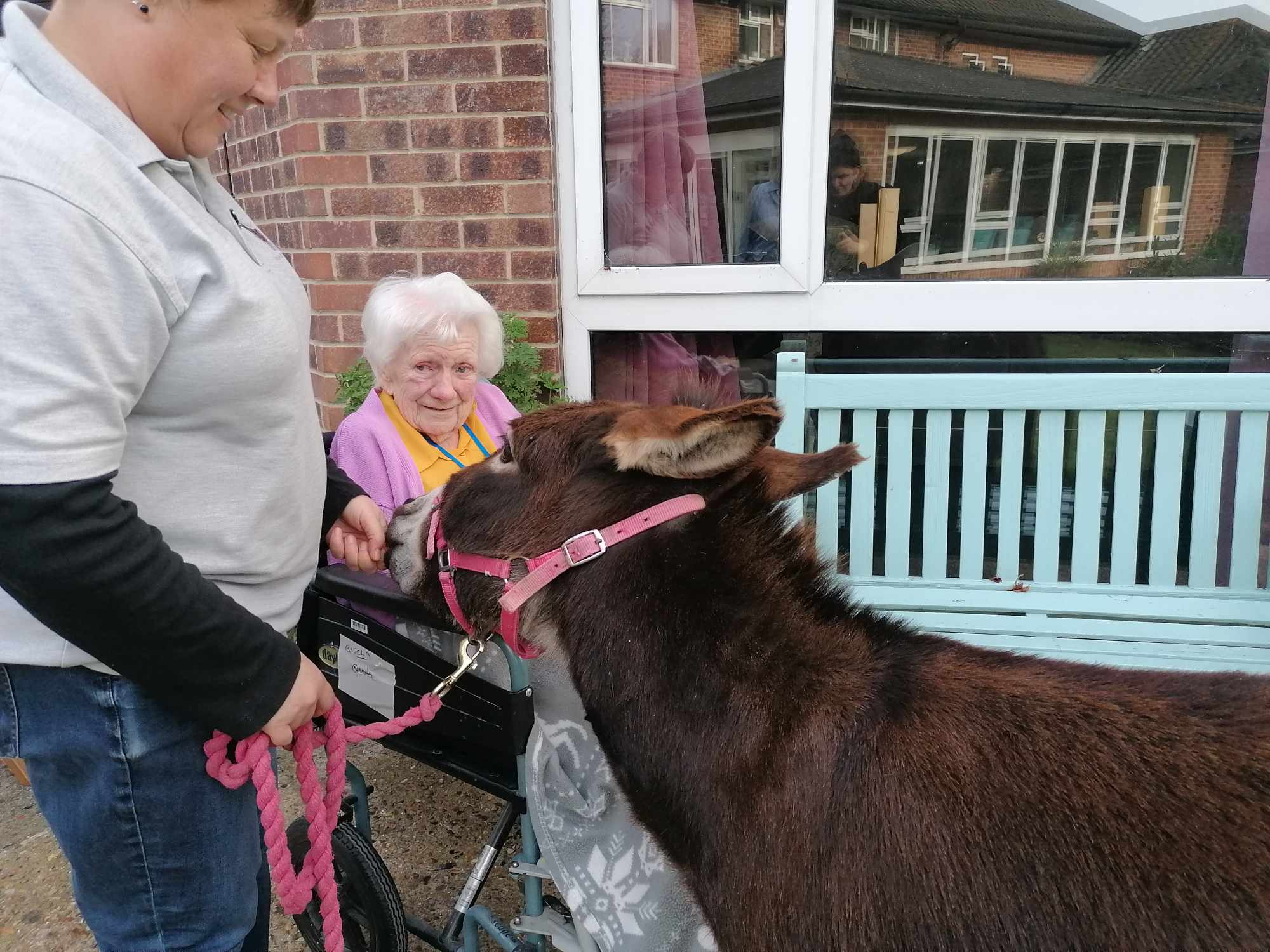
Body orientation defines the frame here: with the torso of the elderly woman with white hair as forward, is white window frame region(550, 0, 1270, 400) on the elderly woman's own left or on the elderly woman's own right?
on the elderly woman's own left

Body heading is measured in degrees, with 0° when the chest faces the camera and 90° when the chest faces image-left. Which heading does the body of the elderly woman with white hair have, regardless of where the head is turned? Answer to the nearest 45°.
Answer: approximately 315°

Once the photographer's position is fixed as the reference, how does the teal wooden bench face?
facing the viewer

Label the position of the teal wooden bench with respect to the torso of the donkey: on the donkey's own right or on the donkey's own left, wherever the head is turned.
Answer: on the donkey's own right

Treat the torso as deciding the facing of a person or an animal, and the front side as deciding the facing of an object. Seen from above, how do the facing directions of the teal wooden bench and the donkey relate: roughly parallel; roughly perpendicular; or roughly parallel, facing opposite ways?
roughly perpendicular

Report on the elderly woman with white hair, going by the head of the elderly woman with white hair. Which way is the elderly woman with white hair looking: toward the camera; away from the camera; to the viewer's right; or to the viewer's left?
toward the camera

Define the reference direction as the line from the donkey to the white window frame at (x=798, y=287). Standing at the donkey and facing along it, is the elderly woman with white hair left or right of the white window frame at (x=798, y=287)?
left

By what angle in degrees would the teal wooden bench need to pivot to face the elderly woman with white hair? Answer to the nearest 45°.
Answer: approximately 45° to its right

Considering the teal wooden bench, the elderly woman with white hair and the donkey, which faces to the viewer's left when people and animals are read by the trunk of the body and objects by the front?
the donkey

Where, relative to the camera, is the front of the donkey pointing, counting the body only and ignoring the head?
to the viewer's left

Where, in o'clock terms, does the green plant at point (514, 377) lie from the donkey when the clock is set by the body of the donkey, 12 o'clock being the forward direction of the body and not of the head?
The green plant is roughly at 2 o'clock from the donkey.

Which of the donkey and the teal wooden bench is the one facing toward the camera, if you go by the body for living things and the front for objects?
the teal wooden bench

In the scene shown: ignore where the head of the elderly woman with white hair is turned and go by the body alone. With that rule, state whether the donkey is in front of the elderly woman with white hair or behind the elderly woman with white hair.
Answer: in front

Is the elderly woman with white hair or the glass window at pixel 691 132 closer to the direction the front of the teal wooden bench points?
the elderly woman with white hair

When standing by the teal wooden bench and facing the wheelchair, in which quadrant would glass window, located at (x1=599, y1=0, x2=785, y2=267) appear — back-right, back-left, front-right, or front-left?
front-right

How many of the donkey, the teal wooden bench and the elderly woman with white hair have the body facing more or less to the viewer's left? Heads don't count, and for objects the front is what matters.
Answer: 1
